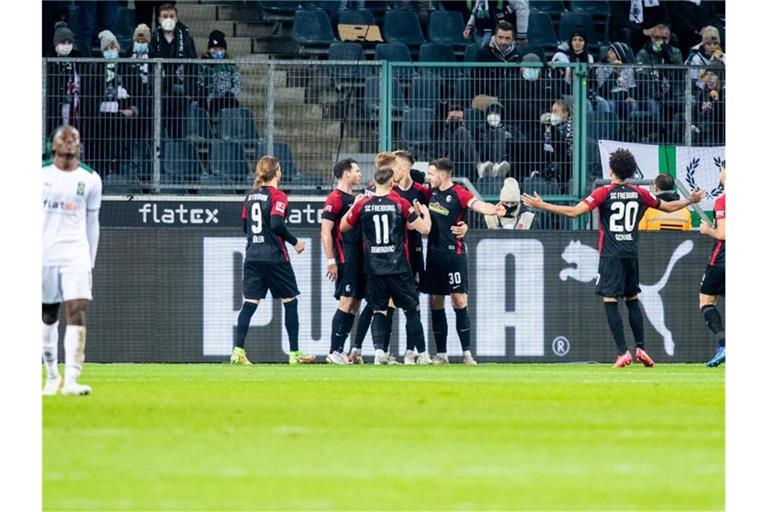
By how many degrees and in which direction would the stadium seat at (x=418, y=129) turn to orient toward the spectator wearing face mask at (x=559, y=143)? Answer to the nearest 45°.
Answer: approximately 90° to its left

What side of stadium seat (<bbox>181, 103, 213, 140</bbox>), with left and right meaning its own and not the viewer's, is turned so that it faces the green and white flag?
left

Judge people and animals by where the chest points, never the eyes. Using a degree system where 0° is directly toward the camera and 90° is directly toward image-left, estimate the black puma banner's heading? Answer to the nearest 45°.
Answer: approximately 0°

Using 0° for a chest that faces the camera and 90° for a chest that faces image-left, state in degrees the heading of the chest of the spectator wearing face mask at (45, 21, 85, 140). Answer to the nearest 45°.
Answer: approximately 0°

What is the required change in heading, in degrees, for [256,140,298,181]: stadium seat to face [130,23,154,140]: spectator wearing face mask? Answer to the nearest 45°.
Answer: approximately 90° to its right
